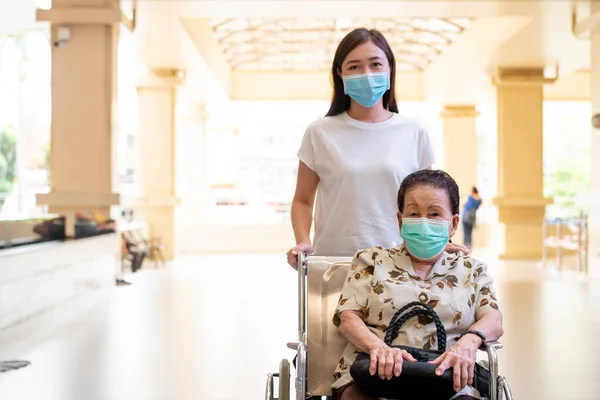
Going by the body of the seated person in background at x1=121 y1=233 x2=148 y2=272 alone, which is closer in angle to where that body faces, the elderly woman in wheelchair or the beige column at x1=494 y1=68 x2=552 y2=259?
the beige column

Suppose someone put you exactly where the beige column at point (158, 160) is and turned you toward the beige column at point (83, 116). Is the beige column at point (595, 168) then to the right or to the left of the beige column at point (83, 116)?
left

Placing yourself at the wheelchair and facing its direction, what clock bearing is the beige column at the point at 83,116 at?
The beige column is roughly at 5 o'clock from the wheelchair.

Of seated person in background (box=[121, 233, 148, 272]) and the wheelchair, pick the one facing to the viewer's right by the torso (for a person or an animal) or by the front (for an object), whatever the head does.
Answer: the seated person in background

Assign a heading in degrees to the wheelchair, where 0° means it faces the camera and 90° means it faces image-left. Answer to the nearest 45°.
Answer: approximately 0°

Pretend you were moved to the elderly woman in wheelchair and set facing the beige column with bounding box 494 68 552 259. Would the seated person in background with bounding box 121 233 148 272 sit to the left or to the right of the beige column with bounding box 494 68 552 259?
left

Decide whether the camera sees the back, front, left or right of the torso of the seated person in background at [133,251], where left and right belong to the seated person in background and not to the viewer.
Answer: right

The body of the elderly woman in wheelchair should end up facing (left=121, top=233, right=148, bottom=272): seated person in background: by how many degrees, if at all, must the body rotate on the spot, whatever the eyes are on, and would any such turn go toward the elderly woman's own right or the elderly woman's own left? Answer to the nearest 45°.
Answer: approximately 135° to the elderly woman's own right

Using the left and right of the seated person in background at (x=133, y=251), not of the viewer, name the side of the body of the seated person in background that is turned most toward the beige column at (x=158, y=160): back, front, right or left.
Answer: left

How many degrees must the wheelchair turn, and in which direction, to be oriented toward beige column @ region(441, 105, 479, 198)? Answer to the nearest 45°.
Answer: approximately 180°

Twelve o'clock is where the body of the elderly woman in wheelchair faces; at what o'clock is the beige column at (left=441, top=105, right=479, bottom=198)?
The beige column is roughly at 6 o'clock from the elderly woman in wheelchair.
